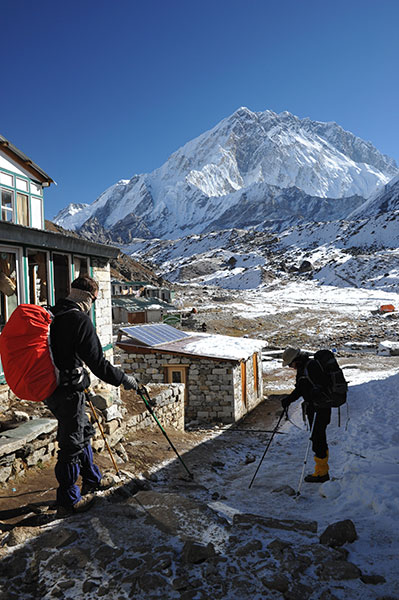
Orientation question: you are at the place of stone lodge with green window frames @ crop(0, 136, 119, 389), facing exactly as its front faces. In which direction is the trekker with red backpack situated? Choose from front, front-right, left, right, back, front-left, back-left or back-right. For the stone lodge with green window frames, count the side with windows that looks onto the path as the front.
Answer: front-right

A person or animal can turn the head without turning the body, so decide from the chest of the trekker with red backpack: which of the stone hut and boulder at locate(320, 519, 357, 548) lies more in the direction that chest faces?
the boulder

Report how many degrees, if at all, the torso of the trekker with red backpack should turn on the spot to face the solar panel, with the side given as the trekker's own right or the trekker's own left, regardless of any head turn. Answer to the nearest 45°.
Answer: approximately 90° to the trekker's own left

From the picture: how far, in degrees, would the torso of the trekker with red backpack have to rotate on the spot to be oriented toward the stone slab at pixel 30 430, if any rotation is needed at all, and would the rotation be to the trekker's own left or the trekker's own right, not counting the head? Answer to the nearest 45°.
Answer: approximately 90° to the trekker's own left

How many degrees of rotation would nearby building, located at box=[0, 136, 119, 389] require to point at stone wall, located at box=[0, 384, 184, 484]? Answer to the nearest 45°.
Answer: approximately 45° to its right

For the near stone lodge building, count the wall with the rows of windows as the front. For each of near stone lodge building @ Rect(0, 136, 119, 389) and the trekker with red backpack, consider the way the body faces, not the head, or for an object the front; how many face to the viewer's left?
0

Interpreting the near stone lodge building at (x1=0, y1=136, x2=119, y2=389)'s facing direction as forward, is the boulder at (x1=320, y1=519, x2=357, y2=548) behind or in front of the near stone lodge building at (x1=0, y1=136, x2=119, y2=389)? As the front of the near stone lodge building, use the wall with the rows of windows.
in front

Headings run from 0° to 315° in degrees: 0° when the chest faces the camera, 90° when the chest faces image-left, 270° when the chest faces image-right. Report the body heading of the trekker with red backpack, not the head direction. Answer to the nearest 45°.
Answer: approximately 270°

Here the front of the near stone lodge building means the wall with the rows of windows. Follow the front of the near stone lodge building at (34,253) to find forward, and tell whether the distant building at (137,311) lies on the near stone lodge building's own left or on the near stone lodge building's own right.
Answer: on the near stone lodge building's own left

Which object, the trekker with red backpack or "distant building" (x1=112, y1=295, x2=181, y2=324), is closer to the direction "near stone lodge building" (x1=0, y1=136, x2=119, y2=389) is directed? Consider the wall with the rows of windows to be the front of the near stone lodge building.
the trekker with red backpack

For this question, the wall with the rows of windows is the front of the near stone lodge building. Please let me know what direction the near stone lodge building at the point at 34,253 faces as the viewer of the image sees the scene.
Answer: facing the viewer and to the right of the viewer
